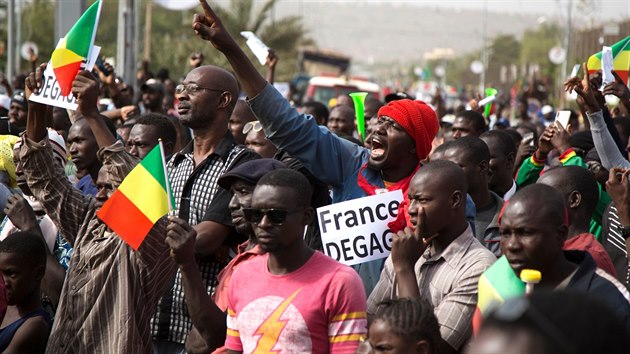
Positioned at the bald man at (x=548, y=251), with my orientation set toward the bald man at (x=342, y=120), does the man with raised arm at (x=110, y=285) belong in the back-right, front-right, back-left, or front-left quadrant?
front-left

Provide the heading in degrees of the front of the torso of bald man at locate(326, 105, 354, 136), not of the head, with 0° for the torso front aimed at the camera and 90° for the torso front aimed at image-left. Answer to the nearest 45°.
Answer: approximately 45°

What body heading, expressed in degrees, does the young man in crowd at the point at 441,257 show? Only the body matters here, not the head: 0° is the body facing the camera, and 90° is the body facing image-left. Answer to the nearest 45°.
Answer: approximately 45°

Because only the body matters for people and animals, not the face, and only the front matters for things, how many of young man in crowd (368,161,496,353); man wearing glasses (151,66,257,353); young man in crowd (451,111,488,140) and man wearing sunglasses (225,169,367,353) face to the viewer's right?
0

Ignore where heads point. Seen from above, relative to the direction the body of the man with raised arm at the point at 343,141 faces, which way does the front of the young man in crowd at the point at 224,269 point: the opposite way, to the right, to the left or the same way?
the same way

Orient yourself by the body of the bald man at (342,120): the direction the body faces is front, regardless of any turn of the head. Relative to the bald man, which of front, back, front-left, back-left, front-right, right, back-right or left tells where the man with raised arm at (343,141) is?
front-left

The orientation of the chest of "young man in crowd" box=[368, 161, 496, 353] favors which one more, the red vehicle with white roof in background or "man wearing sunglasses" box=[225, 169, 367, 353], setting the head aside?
the man wearing sunglasses

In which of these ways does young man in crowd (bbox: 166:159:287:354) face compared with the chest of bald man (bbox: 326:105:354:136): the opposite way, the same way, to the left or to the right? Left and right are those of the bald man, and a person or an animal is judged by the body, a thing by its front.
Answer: the same way

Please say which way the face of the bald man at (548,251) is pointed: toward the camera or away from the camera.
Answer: toward the camera

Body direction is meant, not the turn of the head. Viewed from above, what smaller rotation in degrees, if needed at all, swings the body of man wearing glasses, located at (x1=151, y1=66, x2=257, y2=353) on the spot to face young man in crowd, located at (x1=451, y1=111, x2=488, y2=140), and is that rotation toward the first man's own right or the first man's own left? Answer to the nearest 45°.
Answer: approximately 180°

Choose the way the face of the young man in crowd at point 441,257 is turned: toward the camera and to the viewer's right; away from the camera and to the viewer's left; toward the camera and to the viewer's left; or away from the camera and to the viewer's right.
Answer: toward the camera and to the viewer's left

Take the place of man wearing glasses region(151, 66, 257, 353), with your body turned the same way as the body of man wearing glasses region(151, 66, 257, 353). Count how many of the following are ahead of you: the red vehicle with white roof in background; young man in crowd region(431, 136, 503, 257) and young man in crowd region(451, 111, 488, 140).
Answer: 0

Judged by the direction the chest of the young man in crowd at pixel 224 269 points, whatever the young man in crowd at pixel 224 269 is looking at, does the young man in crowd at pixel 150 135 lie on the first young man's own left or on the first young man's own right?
on the first young man's own right

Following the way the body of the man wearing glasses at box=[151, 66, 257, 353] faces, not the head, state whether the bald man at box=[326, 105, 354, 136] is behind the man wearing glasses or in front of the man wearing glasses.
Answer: behind

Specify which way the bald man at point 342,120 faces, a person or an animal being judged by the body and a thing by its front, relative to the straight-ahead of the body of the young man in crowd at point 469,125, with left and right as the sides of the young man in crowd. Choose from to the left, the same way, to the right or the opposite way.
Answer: the same way

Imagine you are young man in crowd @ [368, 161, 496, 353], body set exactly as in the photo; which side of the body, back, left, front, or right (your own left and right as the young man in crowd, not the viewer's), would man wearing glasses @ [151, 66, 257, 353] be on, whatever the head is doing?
right

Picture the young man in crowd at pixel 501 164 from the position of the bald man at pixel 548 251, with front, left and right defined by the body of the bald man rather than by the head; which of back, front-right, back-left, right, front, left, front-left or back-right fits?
back-right
